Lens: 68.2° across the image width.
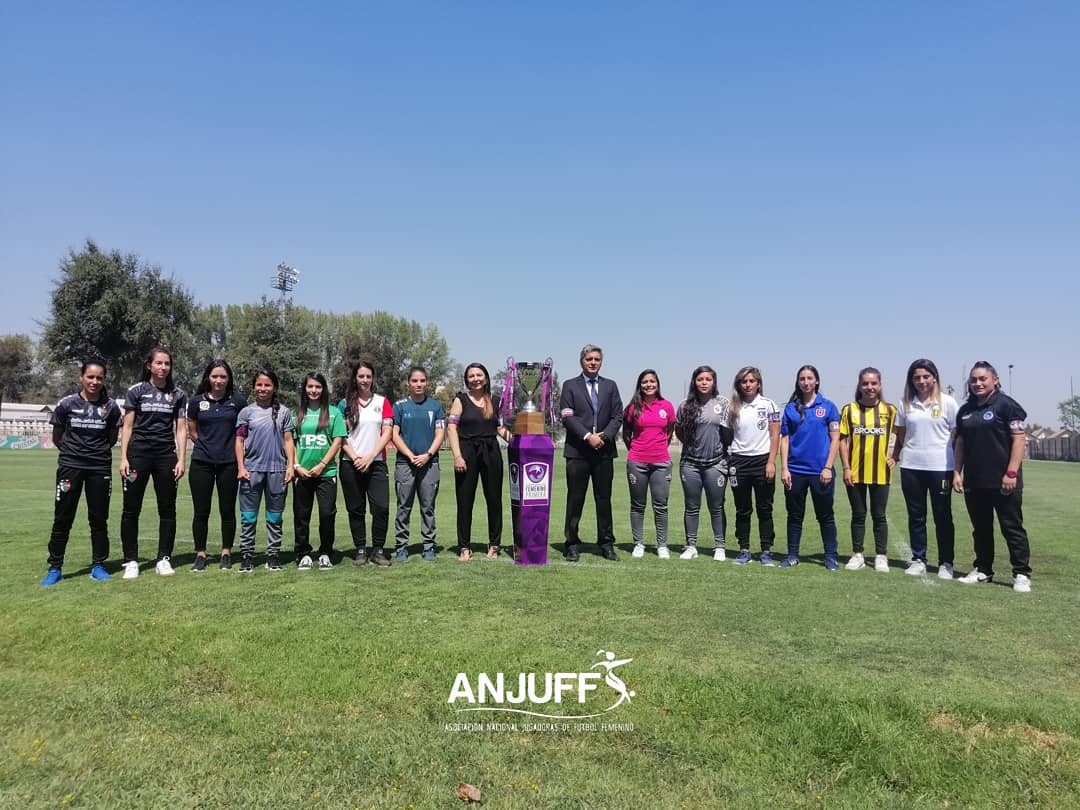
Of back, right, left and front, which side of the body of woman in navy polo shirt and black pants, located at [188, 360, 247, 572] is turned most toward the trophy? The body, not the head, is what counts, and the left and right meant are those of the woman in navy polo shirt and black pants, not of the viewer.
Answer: left

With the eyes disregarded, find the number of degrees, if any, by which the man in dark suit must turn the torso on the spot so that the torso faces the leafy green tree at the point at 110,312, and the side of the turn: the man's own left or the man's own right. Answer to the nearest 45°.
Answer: approximately 135° to the man's own right

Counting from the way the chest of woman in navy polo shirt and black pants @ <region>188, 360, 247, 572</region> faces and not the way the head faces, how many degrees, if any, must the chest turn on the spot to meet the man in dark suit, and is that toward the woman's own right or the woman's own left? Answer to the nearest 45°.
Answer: approximately 90° to the woman's own left

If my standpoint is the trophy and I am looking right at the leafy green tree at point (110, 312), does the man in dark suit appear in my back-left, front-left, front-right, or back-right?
back-right

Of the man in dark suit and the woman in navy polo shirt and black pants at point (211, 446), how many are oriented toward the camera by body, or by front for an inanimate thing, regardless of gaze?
2

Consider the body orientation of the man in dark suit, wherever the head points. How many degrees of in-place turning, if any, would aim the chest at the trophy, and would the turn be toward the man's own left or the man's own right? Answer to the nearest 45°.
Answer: approximately 90° to the man's own right

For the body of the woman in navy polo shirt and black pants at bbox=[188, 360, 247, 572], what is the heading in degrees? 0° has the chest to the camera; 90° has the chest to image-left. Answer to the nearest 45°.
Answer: approximately 0°

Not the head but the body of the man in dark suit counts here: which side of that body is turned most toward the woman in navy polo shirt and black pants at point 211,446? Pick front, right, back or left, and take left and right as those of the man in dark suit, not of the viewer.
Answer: right

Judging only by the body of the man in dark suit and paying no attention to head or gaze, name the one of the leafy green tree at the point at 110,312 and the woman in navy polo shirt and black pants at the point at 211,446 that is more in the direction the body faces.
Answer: the woman in navy polo shirt and black pants

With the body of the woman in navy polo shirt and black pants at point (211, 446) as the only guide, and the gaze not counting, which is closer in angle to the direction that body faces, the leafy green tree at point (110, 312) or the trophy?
the trophy

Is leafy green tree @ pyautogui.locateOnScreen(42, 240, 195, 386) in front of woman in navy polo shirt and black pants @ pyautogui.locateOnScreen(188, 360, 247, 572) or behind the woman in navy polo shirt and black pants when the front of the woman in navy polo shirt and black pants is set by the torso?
behind

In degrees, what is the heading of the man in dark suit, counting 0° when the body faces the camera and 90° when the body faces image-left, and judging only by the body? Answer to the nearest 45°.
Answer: approximately 0°
